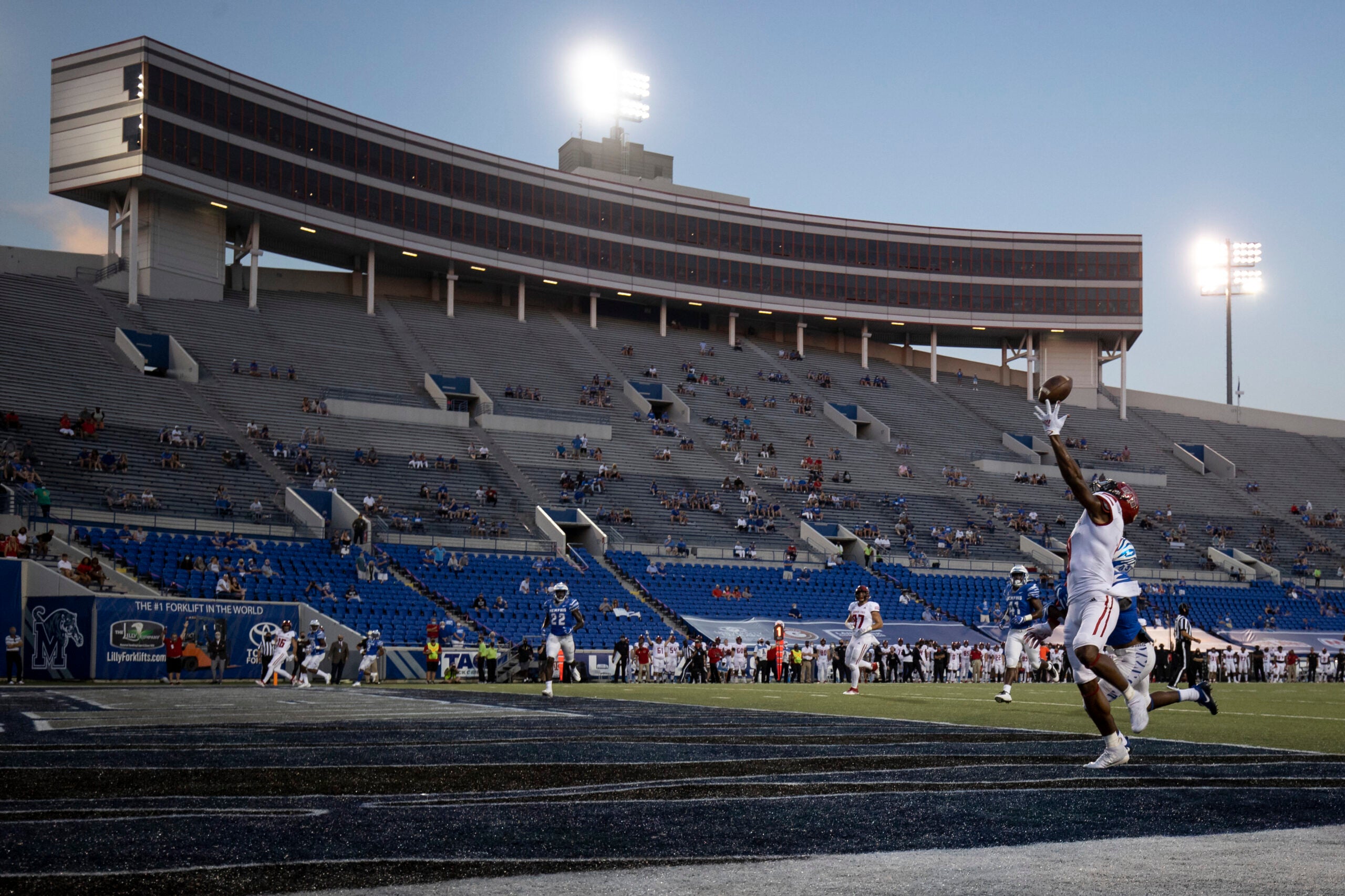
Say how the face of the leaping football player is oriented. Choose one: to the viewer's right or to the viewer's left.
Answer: to the viewer's left

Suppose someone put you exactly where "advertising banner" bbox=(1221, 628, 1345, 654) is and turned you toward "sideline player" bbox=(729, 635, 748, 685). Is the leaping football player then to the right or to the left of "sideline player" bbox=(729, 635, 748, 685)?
left

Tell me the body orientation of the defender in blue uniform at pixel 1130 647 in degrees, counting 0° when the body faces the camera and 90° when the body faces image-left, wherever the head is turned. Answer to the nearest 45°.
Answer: approximately 45°

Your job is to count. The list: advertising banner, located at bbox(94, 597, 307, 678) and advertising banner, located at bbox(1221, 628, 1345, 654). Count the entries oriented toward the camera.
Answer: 2

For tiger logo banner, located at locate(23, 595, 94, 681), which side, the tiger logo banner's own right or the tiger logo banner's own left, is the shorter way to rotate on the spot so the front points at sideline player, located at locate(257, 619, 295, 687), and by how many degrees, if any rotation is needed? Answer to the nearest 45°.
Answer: approximately 45° to the tiger logo banner's own left

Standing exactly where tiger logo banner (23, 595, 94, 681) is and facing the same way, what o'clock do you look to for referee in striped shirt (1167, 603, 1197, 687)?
The referee in striped shirt is roughly at 10 o'clock from the tiger logo banner.
